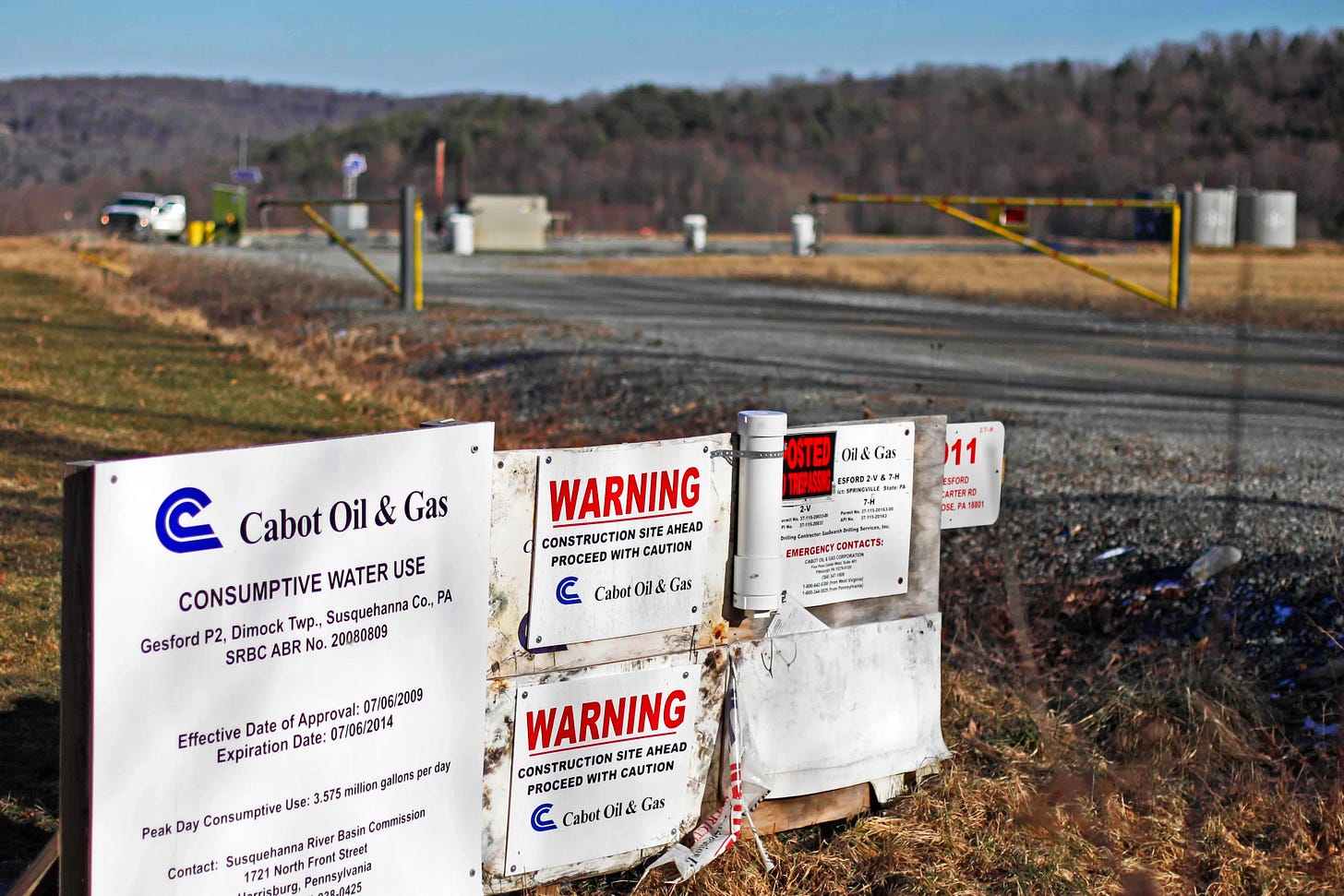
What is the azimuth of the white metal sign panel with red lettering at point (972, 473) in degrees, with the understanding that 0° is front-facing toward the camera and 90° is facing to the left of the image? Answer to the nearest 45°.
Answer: approximately 315°

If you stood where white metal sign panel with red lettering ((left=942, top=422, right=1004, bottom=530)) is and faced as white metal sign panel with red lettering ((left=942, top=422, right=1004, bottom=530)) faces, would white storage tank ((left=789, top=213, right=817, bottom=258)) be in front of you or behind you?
behind

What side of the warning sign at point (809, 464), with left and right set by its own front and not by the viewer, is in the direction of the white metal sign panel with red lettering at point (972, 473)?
left

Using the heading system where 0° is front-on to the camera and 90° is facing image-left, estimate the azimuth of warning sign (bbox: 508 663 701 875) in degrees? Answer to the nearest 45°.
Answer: approximately 315°

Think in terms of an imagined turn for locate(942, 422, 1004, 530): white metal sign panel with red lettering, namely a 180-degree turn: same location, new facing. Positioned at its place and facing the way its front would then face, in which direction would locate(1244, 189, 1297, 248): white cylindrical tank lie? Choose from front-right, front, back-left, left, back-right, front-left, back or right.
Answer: front-right

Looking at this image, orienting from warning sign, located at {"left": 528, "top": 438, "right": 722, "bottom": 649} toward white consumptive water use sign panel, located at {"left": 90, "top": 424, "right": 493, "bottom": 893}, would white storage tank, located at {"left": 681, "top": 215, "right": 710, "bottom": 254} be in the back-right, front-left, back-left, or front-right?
back-right

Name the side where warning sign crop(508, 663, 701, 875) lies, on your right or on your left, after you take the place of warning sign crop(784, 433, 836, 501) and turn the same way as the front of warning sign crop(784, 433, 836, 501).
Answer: on your right

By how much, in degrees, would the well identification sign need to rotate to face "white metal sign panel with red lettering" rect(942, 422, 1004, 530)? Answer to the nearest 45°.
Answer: approximately 90° to its left

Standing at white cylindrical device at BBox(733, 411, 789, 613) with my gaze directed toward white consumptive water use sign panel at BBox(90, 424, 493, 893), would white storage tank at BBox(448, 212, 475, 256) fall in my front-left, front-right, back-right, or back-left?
back-right

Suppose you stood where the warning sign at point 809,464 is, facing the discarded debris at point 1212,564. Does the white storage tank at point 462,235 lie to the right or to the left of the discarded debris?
left

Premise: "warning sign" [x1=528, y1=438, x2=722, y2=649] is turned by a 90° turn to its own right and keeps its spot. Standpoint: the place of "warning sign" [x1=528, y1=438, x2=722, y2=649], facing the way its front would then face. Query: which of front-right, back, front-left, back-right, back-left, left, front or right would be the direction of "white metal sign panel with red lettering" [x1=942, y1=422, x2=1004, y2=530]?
back

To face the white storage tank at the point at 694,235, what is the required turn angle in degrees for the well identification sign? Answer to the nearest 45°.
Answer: approximately 135° to its left

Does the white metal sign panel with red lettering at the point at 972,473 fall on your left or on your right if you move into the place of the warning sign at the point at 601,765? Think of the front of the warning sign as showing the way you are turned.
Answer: on your left

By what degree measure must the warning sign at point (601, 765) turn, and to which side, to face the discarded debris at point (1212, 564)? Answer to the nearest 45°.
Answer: approximately 90° to its left

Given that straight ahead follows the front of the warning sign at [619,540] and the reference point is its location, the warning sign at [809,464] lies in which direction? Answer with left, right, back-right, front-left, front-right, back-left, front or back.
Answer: left
